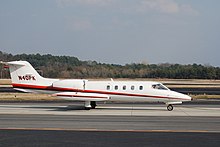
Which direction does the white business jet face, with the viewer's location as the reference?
facing to the right of the viewer
